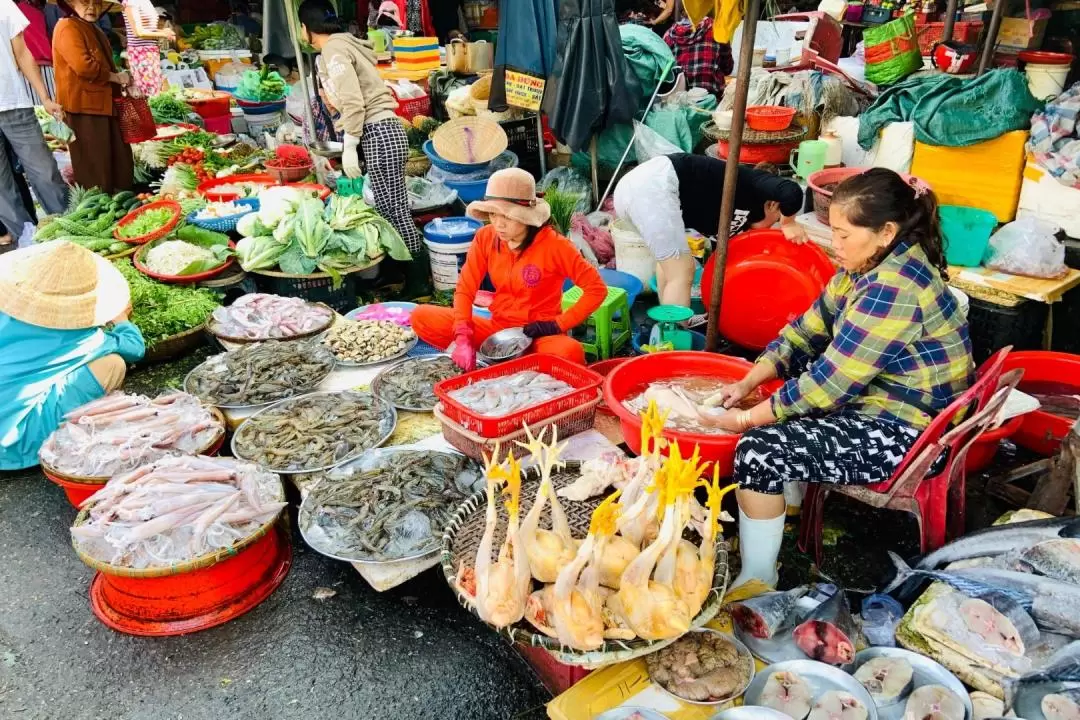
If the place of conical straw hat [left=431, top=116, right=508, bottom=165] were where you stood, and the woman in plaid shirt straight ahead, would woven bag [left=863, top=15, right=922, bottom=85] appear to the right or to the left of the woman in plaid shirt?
left

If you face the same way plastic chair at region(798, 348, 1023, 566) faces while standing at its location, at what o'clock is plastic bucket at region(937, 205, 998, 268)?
The plastic bucket is roughly at 3 o'clock from the plastic chair.

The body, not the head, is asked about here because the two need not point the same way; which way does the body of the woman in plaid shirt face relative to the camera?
to the viewer's left

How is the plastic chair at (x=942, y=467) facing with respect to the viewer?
to the viewer's left

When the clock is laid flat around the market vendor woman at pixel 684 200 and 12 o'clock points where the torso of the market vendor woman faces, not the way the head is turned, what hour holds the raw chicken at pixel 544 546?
The raw chicken is roughly at 3 o'clock from the market vendor woman.

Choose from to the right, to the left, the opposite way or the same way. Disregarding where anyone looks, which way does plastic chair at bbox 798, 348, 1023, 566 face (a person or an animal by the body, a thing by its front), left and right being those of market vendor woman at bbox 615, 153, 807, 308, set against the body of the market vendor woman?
the opposite way

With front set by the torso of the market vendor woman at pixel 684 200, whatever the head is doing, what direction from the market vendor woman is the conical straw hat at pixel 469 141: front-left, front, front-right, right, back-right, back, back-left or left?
back-left

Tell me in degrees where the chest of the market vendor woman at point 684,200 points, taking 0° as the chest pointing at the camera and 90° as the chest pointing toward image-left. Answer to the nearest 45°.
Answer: approximately 270°

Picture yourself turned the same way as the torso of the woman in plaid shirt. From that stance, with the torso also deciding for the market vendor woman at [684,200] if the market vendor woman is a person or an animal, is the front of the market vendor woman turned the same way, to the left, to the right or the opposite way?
the opposite way

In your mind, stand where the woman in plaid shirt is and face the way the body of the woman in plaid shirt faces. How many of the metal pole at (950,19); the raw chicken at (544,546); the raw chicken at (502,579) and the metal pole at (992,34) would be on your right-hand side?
2

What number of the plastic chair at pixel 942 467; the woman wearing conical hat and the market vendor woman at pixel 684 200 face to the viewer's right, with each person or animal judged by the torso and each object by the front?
2

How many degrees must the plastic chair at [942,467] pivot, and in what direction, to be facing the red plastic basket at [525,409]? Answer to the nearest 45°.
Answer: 0° — it already faces it

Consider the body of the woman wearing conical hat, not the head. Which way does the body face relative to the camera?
to the viewer's right
